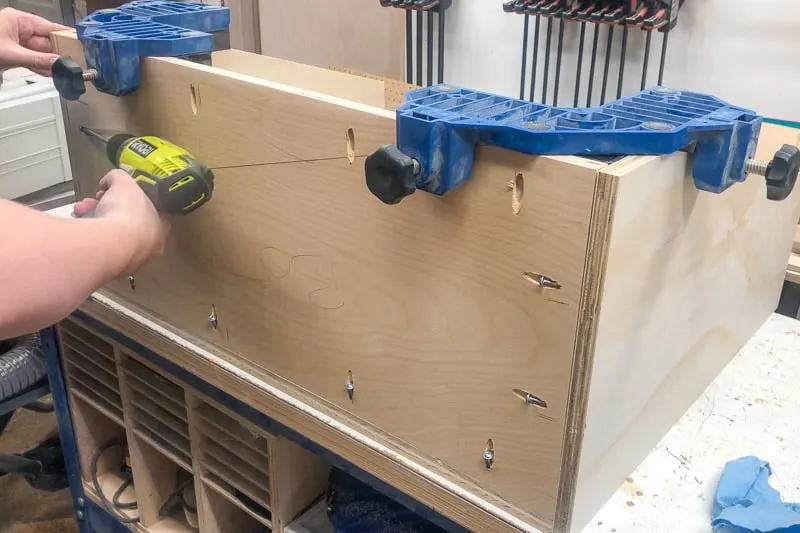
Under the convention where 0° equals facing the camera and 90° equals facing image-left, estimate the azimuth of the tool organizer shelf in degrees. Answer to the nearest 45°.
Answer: approximately 45°

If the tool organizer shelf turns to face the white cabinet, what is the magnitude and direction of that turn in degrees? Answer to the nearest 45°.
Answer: approximately 135° to its right

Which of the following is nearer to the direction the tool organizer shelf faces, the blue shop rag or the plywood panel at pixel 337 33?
the blue shop rag

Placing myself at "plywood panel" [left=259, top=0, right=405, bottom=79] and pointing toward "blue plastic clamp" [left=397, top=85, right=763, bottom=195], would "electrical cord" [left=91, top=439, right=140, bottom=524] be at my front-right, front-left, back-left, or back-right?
front-right

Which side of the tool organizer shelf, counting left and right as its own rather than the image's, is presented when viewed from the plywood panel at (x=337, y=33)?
back

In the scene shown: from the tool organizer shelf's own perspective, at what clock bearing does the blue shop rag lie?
The blue shop rag is roughly at 9 o'clock from the tool organizer shelf.
